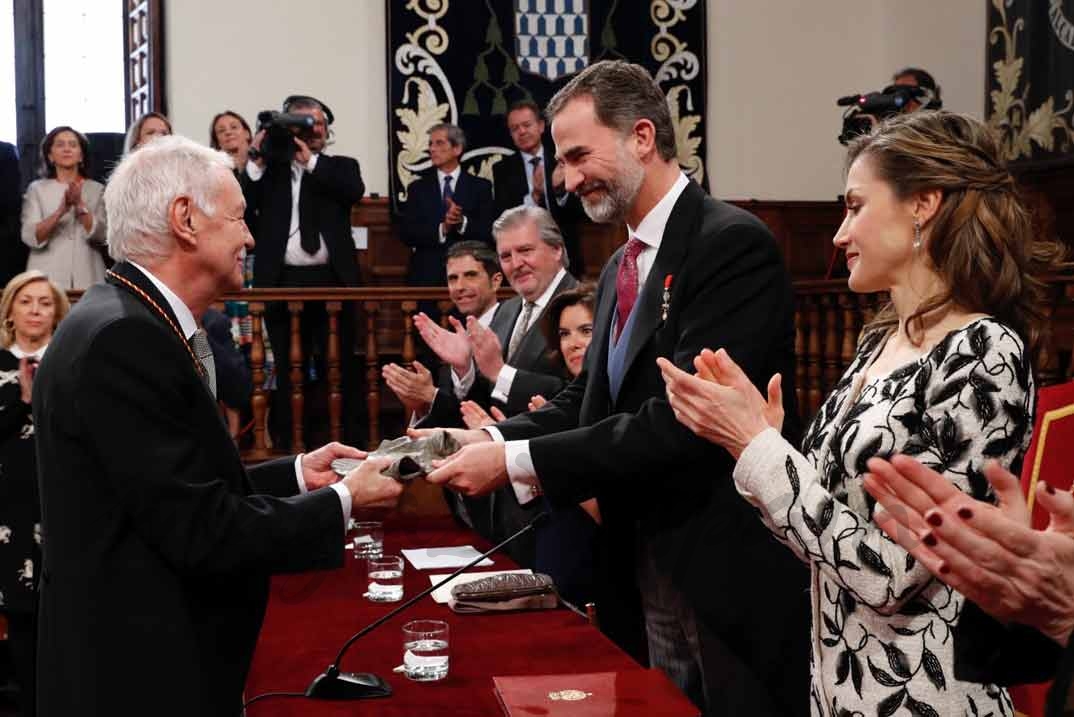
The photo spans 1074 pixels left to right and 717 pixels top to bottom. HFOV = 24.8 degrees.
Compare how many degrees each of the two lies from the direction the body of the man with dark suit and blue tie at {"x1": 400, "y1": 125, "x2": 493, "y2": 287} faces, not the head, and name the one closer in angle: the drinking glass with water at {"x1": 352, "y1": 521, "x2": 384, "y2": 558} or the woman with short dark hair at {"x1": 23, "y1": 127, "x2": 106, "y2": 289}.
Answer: the drinking glass with water

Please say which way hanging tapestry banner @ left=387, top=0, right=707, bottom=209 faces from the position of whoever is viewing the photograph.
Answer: facing the viewer

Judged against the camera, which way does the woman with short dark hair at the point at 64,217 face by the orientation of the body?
toward the camera

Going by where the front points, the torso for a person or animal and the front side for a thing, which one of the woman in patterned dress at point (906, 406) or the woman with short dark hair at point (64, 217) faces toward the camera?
the woman with short dark hair

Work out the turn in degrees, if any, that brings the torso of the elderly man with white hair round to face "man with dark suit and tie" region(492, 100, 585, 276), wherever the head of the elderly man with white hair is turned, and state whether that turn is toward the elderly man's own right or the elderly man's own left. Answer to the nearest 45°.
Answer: approximately 90° to the elderly man's own left

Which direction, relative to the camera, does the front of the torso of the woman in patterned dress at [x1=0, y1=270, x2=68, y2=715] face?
toward the camera

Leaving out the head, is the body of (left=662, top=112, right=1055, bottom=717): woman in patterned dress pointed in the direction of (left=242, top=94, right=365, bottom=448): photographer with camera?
no

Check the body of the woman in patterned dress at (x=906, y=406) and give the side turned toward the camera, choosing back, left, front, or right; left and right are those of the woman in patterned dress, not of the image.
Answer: left

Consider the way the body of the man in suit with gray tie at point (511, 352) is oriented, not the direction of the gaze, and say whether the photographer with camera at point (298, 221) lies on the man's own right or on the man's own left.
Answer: on the man's own right

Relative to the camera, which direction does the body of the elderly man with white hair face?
to the viewer's right

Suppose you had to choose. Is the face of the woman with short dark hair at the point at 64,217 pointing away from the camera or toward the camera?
toward the camera

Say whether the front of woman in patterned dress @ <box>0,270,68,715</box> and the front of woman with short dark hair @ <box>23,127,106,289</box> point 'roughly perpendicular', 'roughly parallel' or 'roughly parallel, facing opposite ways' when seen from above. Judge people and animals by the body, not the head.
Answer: roughly parallel

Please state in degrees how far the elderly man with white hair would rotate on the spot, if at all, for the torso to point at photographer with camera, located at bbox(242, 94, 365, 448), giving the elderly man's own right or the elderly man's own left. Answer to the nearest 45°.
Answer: approximately 90° to the elderly man's own left

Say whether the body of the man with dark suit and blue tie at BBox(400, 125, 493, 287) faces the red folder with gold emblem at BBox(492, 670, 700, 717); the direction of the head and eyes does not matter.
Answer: yes
